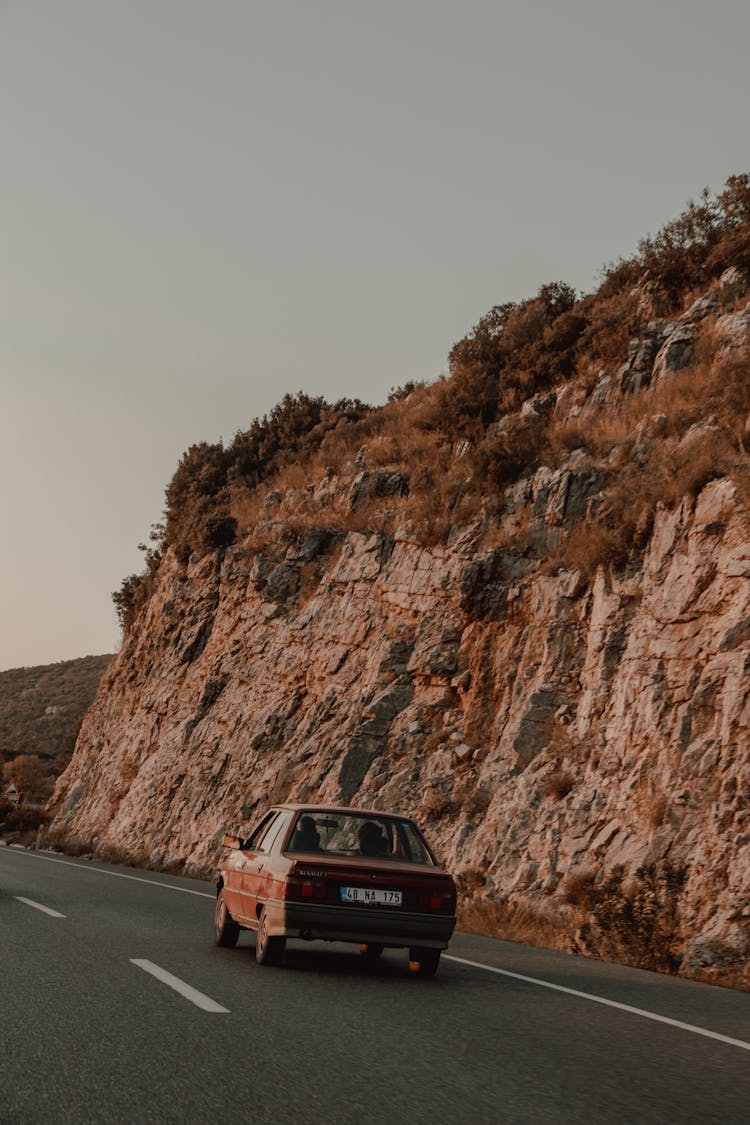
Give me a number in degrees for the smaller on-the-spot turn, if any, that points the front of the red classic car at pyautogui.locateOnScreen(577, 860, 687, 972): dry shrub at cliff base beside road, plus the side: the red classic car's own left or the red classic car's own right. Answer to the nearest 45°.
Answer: approximately 90° to the red classic car's own right

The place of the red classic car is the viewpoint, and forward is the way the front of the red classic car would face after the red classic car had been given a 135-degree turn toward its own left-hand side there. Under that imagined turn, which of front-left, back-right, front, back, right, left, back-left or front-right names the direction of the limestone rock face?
back

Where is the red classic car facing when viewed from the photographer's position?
facing away from the viewer and to the left of the viewer

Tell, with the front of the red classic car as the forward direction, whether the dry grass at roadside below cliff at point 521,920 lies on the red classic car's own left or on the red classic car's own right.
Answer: on the red classic car's own right
